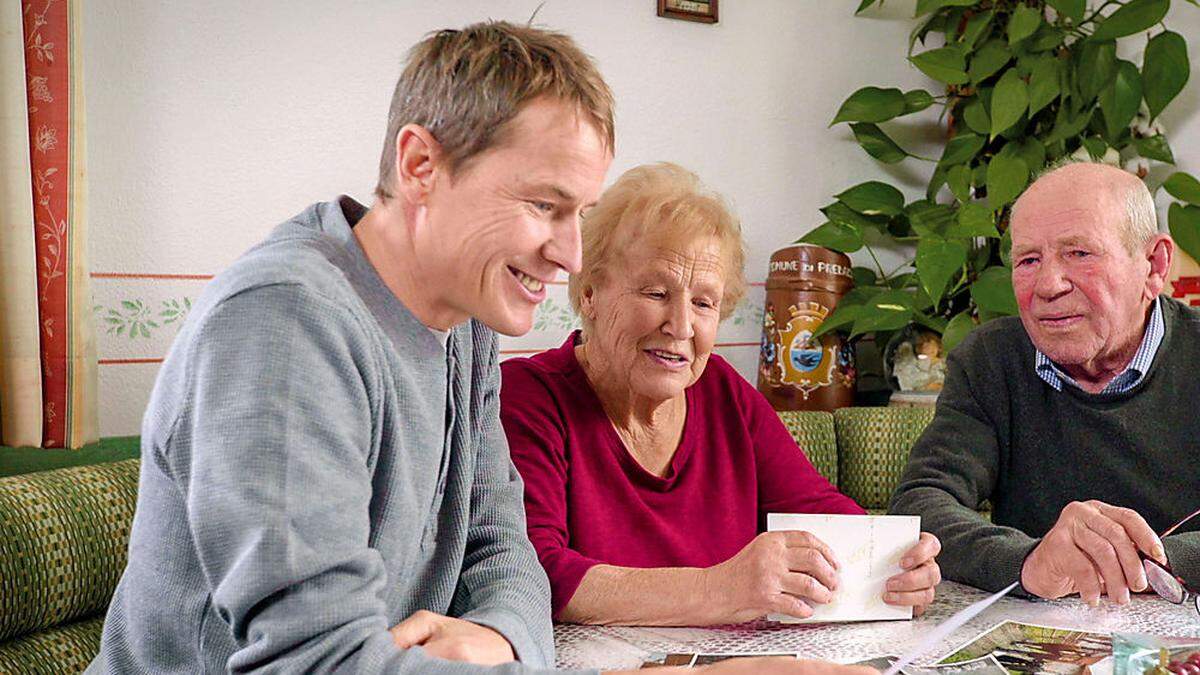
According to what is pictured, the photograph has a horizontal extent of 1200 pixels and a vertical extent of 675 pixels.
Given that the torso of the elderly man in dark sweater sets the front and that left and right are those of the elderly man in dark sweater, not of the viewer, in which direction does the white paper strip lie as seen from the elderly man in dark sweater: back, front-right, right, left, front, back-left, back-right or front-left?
front-left

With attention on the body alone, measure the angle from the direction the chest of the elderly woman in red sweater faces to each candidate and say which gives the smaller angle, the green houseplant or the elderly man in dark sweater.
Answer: the elderly man in dark sweater

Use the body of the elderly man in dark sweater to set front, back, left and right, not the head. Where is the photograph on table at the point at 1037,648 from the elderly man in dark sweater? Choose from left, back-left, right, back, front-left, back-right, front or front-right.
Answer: front-left

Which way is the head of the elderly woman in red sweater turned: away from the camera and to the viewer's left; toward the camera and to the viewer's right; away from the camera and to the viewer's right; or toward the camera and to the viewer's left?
toward the camera and to the viewer's right

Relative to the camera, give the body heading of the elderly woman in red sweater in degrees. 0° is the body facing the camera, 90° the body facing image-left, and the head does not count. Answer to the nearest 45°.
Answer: approximately 315°

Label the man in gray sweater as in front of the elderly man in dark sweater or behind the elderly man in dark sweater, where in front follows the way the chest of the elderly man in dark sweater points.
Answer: in front

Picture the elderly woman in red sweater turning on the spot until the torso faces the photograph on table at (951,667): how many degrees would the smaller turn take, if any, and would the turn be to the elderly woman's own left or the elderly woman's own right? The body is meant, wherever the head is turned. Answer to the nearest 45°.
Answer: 0° — they already face it

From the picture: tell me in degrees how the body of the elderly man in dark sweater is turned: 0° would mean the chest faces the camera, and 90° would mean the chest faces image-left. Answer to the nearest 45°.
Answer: approximately 45°

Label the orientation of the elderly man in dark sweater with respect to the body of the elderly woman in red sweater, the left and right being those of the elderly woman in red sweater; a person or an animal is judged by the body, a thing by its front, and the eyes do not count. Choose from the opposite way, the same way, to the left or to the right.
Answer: to the right

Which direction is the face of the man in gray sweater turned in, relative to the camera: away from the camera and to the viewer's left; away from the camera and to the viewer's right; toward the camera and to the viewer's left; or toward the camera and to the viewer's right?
toward the camera and to the viewer's right
